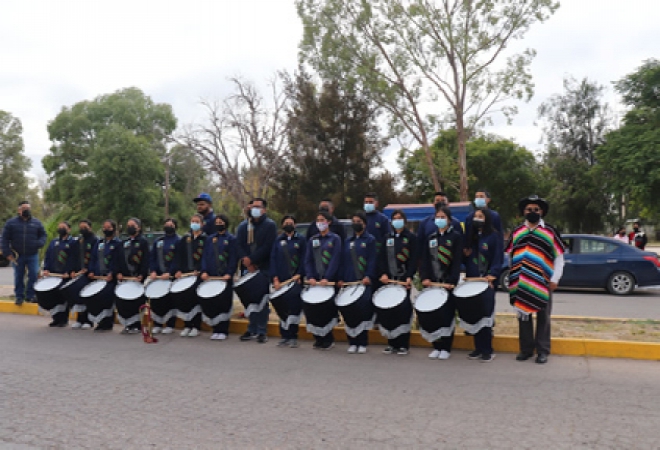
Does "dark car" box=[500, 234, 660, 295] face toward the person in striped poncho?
no

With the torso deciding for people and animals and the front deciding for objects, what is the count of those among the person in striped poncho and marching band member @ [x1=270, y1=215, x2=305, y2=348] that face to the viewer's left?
0

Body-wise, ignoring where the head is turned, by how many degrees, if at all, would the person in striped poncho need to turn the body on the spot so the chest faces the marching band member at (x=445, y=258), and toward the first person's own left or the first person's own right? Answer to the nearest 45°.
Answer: approximately 90° to the first person's own right

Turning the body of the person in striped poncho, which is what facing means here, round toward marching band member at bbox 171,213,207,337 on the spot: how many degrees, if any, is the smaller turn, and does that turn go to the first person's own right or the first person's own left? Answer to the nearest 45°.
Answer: approximately 90° to the first person's own right

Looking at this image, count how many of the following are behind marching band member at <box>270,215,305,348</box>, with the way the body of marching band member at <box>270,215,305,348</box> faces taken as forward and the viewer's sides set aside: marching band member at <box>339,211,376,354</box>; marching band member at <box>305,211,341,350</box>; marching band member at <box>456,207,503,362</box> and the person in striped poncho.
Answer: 0

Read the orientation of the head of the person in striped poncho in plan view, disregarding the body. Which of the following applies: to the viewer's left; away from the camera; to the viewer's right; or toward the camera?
toward the camera

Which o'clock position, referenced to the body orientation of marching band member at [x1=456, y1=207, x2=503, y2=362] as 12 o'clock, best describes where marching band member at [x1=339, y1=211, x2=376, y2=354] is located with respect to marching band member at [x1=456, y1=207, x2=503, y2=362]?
marching band member at [x1=339, y1=211, x2=376, y2=354] is roughly at 2 o'clock from marching band member at [x1=456, y1=207, x2=503, y2=362].

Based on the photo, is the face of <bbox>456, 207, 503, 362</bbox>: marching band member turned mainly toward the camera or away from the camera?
toward the camera

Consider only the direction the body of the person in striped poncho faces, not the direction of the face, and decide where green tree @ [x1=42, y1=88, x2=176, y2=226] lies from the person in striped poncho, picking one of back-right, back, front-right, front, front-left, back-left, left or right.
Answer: back-right

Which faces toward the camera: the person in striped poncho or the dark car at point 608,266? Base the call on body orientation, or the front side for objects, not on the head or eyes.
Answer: the person in striped poncho

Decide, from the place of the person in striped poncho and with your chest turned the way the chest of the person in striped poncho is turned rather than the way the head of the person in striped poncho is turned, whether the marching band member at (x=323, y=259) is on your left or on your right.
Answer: on your right

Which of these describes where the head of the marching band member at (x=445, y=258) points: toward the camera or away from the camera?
toward the camera

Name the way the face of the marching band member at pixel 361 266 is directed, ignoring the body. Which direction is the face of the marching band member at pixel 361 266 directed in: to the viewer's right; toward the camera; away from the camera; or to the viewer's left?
toward the camera

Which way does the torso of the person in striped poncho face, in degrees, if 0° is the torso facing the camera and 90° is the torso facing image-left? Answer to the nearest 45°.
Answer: approximately 0°

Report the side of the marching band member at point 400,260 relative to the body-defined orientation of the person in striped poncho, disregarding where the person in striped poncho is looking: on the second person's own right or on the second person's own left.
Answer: on the second person's own right

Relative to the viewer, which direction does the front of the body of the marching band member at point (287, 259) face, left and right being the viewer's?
facing the viewer
